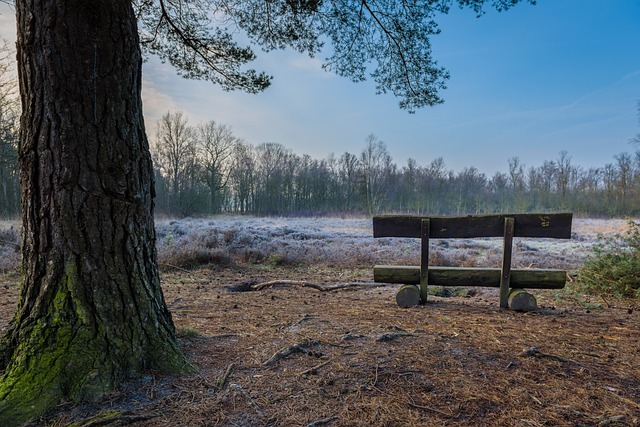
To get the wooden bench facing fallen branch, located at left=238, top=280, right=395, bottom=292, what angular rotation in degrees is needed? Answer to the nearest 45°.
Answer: approximately 90° to its left

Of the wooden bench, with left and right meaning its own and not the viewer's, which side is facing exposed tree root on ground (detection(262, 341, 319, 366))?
back

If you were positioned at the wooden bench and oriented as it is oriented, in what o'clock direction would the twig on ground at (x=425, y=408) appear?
The twig on ground is roughly at 6 o'clock from the wooden bench.

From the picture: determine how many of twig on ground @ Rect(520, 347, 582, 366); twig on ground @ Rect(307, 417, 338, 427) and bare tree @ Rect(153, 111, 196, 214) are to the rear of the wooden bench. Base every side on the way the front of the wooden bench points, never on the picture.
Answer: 2

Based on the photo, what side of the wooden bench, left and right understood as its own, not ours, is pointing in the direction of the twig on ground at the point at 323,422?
back

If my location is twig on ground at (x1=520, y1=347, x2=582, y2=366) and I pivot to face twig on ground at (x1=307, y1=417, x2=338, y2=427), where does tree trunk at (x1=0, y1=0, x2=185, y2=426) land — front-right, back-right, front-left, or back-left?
front-right

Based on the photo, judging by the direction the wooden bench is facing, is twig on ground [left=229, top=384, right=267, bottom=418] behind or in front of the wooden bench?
behind

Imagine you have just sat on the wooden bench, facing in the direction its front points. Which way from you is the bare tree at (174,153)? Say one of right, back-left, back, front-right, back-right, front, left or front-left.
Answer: front-left

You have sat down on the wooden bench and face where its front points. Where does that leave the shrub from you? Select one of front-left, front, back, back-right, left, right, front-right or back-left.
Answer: front-right

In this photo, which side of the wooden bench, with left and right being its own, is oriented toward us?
back

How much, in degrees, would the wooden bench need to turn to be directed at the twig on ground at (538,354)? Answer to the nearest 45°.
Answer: approximately 180°

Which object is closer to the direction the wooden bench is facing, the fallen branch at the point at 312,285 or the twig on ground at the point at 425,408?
the fallen branch

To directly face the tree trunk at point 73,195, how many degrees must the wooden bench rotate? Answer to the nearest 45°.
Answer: approximately 135° to its left

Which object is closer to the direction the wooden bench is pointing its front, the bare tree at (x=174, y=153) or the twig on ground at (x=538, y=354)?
the bare tree

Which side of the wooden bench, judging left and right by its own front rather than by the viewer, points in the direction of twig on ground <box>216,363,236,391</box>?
back

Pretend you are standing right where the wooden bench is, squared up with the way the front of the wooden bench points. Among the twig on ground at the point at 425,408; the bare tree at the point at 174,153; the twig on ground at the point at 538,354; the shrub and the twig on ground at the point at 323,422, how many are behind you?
3
